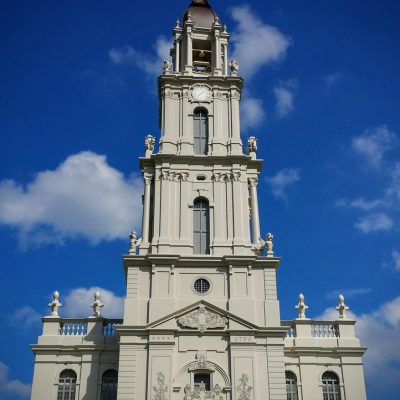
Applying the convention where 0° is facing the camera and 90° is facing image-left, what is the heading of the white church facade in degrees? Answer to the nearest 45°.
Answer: approximately 0°
